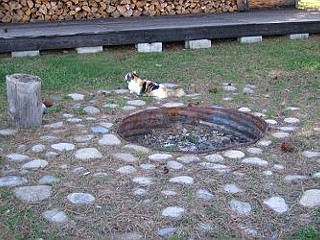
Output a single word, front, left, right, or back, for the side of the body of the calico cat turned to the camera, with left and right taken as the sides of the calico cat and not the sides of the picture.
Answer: left

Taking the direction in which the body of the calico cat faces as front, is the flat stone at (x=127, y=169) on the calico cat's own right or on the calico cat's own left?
on the calico cat's own left

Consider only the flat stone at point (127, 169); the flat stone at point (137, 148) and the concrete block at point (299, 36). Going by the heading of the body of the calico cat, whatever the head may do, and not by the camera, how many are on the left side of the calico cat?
2

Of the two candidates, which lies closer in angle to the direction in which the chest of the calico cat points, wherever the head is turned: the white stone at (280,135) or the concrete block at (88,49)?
the concrete block

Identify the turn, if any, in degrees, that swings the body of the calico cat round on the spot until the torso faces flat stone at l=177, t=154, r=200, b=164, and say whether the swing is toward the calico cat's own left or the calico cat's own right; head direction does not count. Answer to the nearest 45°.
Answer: approximately 90° to the calico cat's own left

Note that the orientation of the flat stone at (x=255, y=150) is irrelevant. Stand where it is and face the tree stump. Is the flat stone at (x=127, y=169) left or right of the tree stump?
left

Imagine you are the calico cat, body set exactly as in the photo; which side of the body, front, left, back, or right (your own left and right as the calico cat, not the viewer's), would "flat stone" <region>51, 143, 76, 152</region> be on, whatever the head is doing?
left

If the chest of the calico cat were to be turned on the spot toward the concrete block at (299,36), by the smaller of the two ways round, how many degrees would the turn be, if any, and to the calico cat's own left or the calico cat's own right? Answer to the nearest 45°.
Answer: approximately 135° to the calico cat's own right

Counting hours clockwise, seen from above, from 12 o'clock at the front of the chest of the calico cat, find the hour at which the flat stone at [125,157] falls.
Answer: The flat stone is roughly at 9 o'clock from the calico cat.

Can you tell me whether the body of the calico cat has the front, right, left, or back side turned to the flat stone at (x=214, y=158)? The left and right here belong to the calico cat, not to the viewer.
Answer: left

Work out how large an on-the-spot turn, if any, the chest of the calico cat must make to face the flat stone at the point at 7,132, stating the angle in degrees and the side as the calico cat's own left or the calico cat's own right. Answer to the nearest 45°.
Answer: approximately 45° to the calico cat's own left

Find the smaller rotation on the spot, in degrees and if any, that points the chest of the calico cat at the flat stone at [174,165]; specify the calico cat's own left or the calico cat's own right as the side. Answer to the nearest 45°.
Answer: approximately 90° to the calico cat's own left

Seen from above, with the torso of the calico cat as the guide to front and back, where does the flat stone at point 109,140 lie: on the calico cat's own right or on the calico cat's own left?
on the calico cat's own left

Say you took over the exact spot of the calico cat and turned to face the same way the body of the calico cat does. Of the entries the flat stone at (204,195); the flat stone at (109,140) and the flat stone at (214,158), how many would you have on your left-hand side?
3
